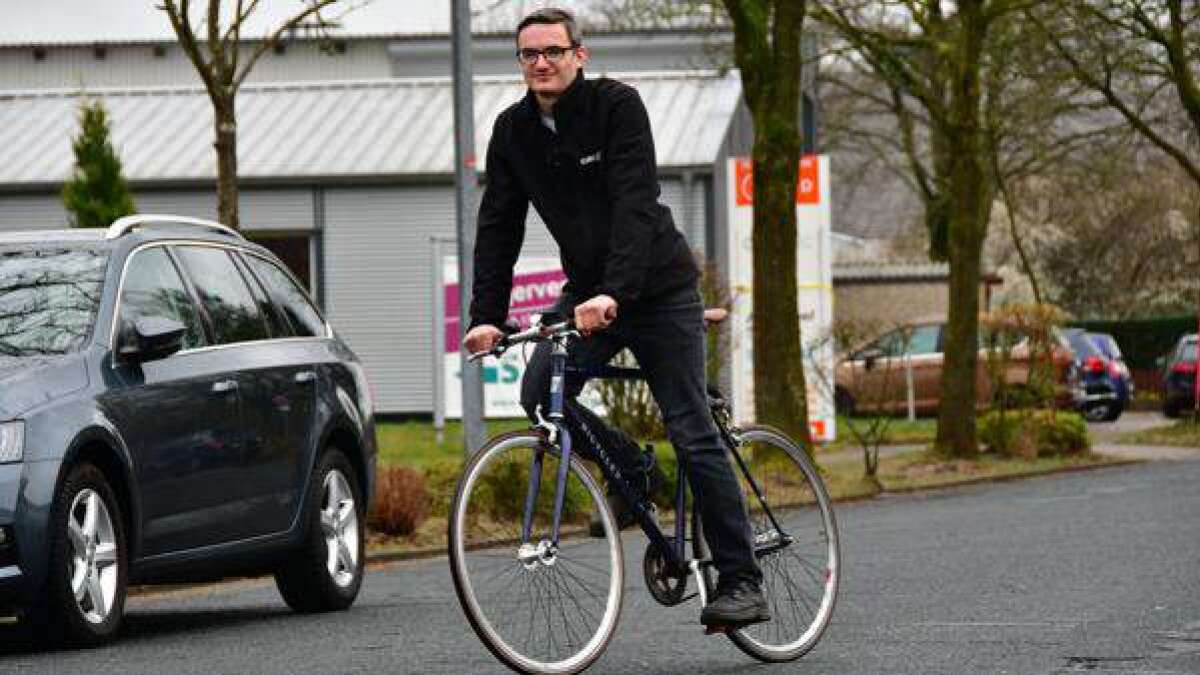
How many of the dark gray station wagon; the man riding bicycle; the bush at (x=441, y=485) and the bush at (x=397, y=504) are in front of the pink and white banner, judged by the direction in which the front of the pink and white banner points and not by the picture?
4

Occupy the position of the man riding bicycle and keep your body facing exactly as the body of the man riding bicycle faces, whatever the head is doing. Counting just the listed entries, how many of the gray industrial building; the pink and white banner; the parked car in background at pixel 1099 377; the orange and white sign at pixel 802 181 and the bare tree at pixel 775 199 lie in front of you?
0

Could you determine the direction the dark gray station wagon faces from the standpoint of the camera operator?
facing the viewer and to the left of the viewer

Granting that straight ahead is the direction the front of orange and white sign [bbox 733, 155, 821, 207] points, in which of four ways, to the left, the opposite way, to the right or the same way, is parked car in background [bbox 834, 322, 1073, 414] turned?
to the right

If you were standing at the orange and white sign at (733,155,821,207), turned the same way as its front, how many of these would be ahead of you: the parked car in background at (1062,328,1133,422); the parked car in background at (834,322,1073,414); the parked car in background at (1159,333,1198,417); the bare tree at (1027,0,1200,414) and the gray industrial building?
0

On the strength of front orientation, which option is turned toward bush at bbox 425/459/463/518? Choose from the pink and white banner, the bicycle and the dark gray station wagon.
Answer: the pink and white banner

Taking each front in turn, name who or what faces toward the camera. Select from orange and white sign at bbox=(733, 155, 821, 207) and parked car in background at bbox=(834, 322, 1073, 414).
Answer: the orange and white sign

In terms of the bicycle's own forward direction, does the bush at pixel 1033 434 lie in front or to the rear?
to the rear

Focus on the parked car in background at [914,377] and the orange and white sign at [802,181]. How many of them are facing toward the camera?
1

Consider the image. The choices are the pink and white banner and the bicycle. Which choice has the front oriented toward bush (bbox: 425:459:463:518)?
the pink and white banner

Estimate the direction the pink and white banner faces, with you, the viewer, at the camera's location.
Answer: facing the viewer

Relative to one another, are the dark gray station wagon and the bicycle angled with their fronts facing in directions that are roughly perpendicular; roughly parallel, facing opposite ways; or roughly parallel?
roughly parallel

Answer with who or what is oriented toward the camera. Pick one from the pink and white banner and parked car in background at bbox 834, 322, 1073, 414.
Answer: the pink and white banner

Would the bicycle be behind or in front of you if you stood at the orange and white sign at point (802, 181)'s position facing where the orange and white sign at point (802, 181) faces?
in front

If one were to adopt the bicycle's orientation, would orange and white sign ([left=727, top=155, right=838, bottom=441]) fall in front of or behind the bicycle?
behind

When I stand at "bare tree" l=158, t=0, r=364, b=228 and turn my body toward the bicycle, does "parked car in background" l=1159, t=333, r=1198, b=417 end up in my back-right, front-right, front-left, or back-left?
back-left

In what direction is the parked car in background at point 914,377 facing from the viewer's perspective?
to the viewer's left
